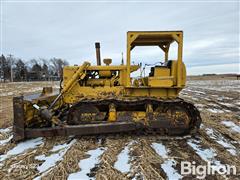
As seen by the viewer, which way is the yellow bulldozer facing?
to the viewer's left
